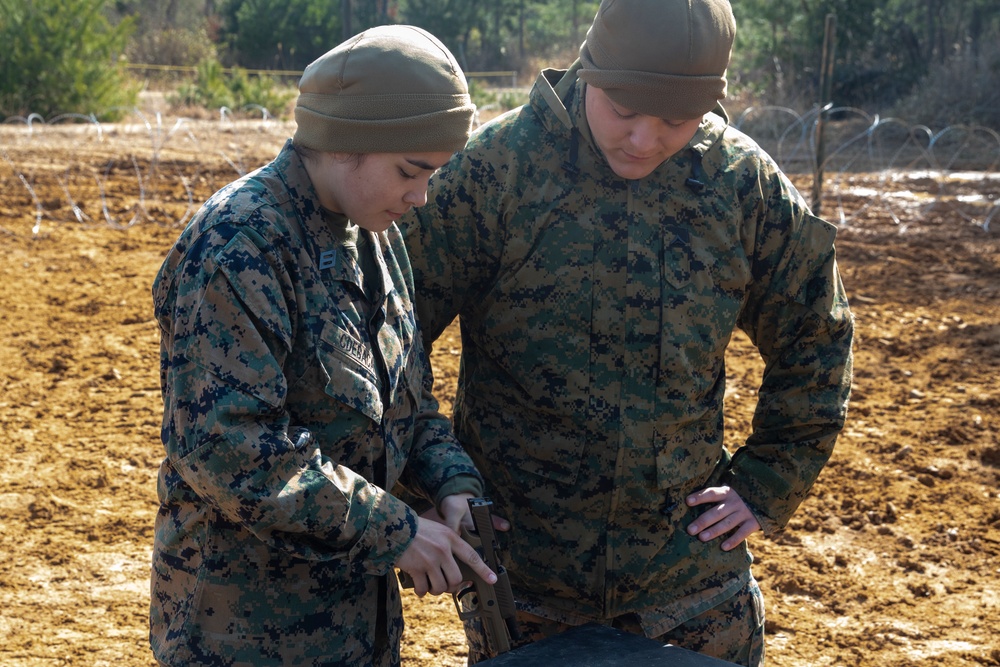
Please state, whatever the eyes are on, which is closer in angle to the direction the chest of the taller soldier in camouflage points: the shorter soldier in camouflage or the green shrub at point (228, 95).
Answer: the shorter soldier in camouflage

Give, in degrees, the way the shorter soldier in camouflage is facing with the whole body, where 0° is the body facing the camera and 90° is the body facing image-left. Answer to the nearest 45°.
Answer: approximately 315°

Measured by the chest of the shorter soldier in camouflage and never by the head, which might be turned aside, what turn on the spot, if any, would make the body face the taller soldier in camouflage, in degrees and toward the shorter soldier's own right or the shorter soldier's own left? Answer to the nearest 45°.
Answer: approximately 90° to the shorter soldier's own left

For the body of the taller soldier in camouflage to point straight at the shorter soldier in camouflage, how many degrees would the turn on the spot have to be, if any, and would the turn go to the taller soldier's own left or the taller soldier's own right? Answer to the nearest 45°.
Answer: approximately 45° to the taller soldier's own right

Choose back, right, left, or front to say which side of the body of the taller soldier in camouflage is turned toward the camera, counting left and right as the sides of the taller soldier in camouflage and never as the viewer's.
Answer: front

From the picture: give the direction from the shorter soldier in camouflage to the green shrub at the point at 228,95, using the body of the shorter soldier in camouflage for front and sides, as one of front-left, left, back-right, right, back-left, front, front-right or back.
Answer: back-left

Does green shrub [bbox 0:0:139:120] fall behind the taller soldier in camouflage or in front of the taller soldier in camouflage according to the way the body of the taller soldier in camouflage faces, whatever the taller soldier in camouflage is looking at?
behind

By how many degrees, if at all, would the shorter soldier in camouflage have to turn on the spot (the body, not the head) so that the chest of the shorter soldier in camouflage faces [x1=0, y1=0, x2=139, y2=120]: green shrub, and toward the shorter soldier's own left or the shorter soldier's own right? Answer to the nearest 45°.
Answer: approximately 135° to the shorter soldier's own left

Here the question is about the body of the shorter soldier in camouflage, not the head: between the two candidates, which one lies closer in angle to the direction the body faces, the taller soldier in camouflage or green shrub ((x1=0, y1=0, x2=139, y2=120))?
the taller soldier in camouflage

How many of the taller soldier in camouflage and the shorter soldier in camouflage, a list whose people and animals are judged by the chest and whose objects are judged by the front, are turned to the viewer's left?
0
